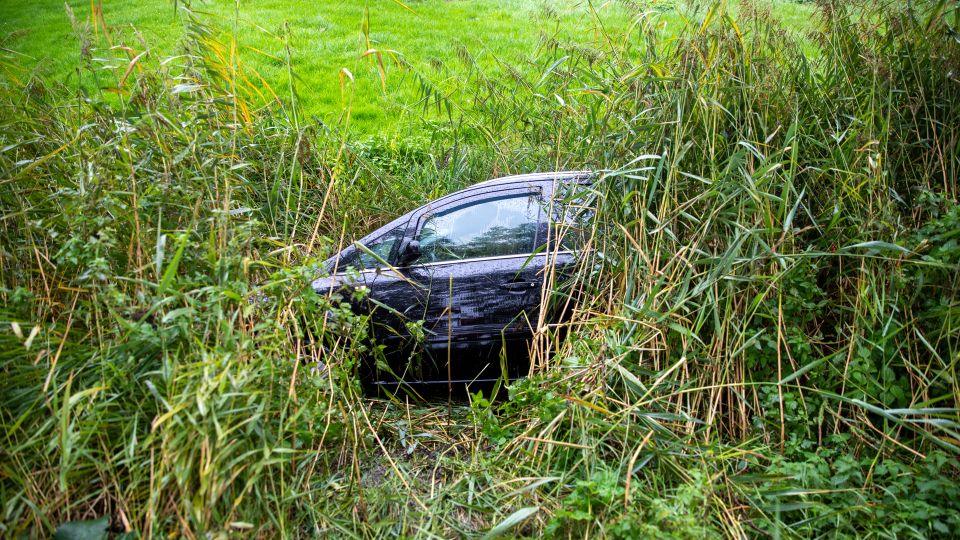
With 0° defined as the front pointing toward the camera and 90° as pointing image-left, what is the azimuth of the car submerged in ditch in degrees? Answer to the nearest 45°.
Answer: approximately 90°
